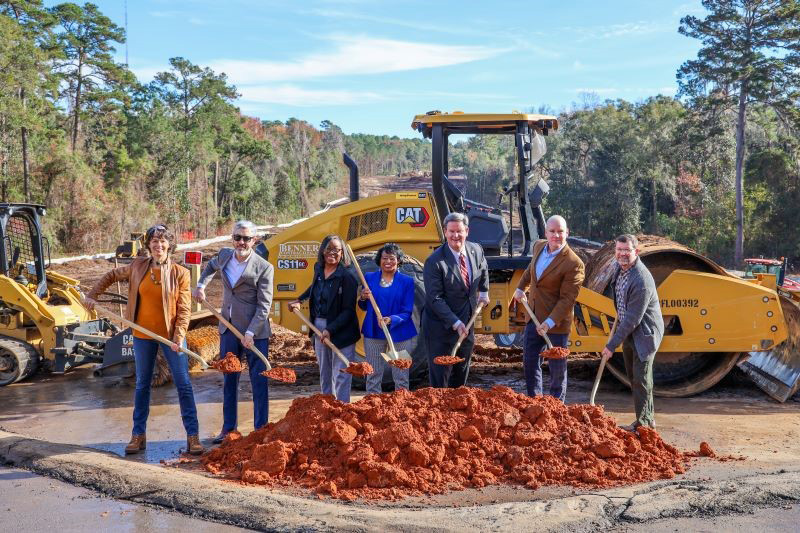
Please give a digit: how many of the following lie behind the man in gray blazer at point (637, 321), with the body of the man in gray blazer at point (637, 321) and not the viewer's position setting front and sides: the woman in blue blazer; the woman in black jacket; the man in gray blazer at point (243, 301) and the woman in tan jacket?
0

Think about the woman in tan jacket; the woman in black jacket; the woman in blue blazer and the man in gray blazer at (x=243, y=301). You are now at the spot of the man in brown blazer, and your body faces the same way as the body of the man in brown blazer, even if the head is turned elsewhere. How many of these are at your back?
0

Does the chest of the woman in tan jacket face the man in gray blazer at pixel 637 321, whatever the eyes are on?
no

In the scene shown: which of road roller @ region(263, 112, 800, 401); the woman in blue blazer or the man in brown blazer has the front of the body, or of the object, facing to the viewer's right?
the road roller

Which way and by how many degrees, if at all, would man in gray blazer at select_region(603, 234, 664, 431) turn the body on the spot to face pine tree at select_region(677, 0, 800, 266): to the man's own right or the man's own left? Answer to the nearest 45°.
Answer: approximately 135° to the man's own right

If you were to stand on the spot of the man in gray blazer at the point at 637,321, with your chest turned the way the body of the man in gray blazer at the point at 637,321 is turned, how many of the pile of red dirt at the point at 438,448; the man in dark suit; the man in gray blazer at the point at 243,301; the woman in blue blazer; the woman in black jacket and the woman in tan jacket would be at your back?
0

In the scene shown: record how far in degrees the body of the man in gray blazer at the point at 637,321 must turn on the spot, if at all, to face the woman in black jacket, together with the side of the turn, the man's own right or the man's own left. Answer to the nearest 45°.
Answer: approximately 45° to the man's own right

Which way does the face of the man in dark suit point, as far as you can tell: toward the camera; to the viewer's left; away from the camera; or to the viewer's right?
toward the camera

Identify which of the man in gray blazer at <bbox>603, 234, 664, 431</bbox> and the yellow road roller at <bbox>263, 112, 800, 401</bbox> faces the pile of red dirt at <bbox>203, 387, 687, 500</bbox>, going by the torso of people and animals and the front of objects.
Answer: the man in gray blazer

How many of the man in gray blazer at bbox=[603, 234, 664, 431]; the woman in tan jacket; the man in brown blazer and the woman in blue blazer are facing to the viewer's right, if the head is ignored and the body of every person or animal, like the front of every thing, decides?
0

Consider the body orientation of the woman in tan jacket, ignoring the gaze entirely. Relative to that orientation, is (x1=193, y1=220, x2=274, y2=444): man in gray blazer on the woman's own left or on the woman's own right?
on the woman's own left

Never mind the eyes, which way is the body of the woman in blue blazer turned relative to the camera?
toward the camera

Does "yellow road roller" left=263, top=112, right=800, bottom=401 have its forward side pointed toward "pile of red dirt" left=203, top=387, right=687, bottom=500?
no

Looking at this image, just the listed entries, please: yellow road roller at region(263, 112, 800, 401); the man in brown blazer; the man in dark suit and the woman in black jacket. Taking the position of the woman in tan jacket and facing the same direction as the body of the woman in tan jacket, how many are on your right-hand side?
0

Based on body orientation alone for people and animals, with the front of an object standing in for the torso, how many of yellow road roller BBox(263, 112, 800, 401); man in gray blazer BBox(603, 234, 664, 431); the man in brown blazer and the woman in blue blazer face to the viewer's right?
1

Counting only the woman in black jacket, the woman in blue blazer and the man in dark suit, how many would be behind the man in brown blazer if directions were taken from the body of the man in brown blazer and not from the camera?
0

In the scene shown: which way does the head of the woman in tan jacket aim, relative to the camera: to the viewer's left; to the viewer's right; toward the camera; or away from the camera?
toward the camera

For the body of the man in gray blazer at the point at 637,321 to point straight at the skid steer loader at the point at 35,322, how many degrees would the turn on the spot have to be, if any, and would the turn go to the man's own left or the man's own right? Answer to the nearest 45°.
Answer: approximately 45° to the man's own right

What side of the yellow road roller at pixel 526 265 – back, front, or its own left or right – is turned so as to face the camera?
right

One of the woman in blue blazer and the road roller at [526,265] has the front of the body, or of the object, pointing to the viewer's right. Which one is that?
the road roller

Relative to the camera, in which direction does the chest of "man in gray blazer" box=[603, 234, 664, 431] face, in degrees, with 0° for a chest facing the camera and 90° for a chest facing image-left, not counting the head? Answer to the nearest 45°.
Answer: approximately 45°

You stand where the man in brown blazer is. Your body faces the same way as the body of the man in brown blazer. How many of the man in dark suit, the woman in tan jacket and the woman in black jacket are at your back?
0
